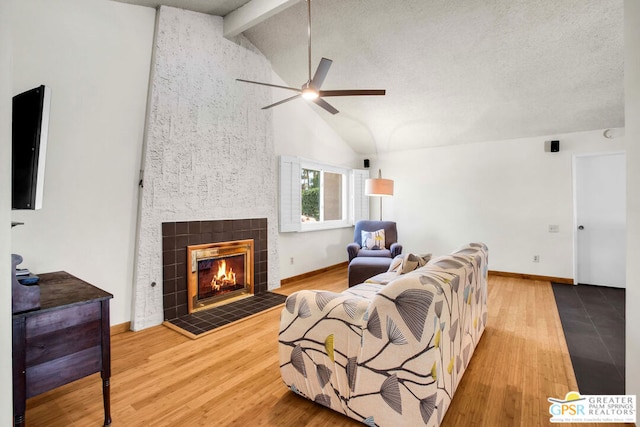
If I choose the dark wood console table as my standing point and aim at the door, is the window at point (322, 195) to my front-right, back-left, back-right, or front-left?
front-left

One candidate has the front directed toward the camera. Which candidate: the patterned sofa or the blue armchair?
the blue armchair

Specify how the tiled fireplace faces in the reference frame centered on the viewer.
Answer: facing the viewer and to the right of the viewer

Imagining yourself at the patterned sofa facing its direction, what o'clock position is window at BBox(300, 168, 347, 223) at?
The window is roughly at 1 o'clock from the patterned sofa.

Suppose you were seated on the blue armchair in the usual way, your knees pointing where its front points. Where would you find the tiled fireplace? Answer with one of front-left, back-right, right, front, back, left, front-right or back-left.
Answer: front-right

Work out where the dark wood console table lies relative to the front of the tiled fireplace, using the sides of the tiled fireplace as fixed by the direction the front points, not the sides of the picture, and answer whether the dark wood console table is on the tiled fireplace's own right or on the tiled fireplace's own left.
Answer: on the tiled fireplace's own right

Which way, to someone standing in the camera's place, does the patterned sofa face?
facing away from the viewer and to the left of the viewer

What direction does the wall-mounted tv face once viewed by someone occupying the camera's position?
facing to the right of the viewer

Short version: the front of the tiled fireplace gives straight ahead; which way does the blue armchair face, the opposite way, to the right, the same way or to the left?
to the right

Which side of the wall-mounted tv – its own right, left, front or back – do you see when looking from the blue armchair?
front

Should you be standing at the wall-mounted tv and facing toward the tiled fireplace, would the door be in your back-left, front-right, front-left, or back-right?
front-right

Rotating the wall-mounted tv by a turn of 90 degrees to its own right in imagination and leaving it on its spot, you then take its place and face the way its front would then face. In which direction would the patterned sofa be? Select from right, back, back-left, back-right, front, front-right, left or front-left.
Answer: front-left

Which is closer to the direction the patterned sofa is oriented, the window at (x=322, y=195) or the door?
the window

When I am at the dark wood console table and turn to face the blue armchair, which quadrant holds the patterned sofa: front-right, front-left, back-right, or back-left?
front-right

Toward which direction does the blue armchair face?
toward the camera
